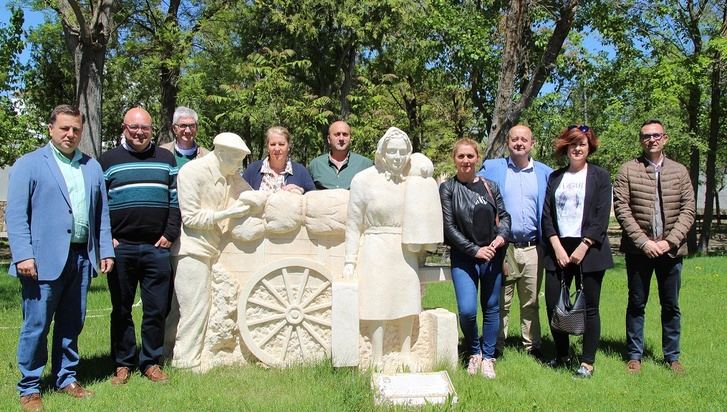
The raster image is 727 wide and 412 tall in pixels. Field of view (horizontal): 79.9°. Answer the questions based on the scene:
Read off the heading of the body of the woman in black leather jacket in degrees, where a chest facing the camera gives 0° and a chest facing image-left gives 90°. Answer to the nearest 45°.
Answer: approximately 0°

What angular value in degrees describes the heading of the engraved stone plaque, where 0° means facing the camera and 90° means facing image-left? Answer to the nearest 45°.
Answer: approximately 0°

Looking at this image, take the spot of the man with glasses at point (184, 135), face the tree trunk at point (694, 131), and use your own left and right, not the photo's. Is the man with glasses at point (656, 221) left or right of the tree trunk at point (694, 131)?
right

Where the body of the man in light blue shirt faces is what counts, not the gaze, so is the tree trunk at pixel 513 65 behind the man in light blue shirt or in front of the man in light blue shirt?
behind

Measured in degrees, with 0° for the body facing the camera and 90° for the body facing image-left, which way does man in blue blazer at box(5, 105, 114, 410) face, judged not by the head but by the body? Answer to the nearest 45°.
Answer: approximately 315°
